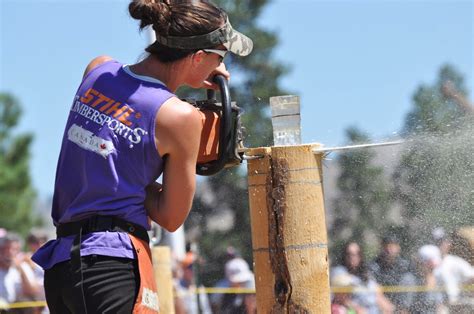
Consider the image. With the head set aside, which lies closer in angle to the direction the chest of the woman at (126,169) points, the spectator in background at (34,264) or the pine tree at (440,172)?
the pine tree

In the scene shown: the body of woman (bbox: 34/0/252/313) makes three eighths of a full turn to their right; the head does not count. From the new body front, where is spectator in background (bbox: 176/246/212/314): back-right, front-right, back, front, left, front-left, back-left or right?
back

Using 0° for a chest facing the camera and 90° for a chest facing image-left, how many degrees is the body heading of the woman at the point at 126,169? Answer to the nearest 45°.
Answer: approximately 225°

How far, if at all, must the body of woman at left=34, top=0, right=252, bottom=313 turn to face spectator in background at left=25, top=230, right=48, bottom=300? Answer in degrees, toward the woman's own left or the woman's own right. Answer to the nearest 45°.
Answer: approximately 45° to the woman's own left

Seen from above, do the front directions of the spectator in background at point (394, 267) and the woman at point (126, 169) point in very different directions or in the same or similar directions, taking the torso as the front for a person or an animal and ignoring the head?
very different directions

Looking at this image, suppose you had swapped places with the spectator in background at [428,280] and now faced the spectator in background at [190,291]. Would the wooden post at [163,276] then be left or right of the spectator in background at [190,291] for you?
left

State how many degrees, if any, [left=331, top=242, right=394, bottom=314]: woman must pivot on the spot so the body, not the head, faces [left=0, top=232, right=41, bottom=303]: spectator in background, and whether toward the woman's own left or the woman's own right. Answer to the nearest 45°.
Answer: approximately 90° to the woman's own right

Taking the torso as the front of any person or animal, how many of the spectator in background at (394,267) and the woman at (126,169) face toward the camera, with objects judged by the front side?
1

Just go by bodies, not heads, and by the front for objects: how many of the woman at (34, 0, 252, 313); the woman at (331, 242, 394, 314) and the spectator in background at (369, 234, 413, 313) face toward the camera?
2

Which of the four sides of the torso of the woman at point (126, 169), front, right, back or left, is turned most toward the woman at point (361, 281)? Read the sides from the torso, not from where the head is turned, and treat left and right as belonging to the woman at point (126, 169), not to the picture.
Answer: front

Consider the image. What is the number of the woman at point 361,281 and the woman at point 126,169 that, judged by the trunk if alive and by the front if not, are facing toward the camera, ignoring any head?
1
